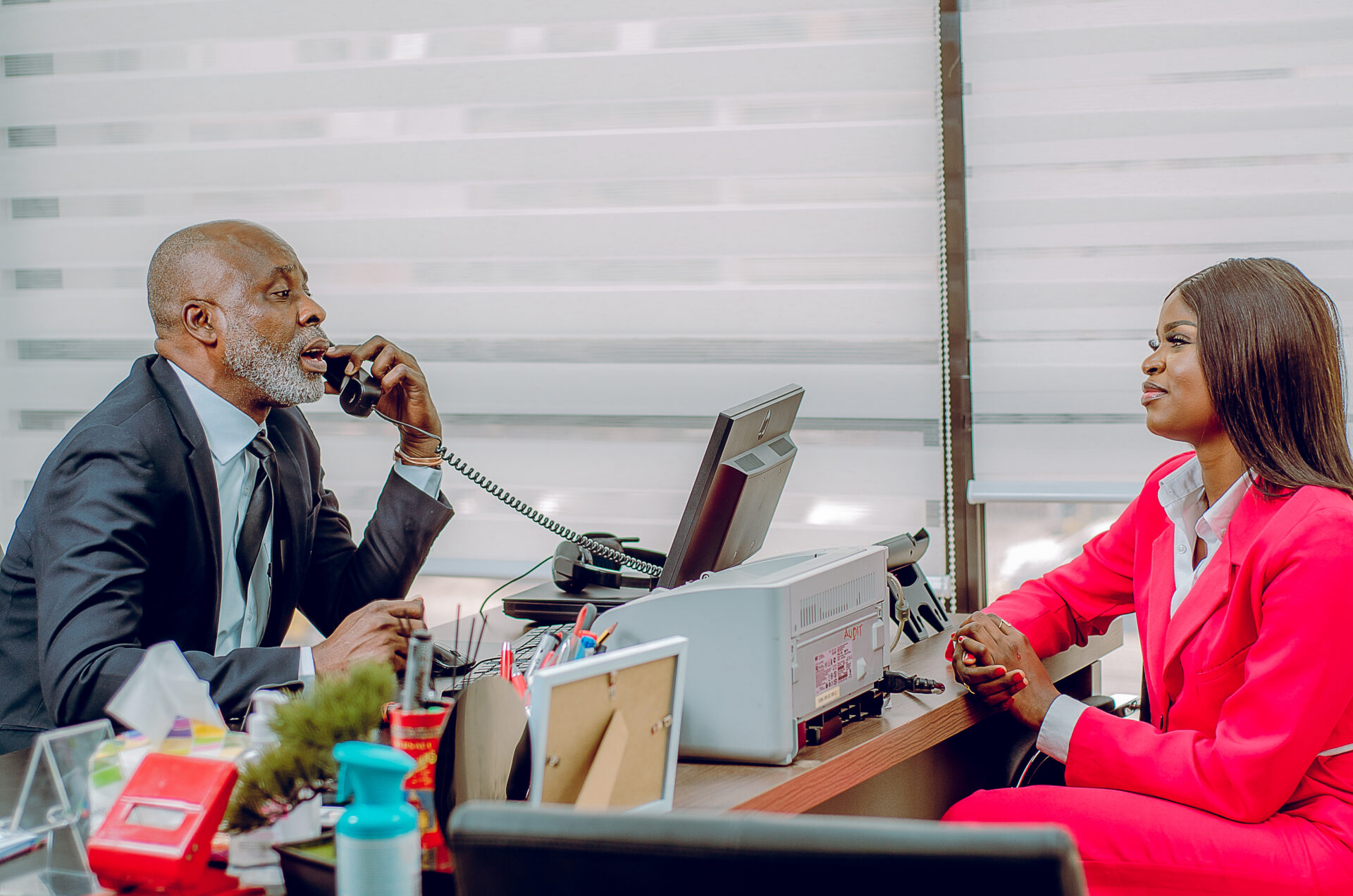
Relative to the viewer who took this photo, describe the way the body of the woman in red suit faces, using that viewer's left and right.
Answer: facing the viewer and to the left of the viewer

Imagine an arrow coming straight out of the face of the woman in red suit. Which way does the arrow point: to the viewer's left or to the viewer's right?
to the viewer's left

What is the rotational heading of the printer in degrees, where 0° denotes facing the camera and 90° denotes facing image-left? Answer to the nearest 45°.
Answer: approximately 135°

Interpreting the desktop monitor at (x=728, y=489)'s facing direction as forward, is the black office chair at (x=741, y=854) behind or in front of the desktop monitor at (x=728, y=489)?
behind

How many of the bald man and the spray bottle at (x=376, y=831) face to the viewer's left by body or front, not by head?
1

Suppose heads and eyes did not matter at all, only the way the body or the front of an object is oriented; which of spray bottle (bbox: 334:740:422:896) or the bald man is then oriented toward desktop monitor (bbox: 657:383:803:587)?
the bald man

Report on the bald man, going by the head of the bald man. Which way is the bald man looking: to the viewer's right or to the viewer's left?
to the viewer's right

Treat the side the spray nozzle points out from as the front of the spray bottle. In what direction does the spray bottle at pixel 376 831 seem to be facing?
to the viewer's left

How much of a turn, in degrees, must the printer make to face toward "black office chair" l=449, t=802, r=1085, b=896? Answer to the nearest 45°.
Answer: approximately 135° to its left

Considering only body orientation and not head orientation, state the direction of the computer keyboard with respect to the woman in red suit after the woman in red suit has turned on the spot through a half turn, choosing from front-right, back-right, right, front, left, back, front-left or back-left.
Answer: back-left

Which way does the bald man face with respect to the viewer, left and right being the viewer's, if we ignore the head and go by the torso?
facing the viewer and to the right of the viewer

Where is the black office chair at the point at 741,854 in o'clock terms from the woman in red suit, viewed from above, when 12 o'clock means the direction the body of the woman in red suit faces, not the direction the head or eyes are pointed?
The black office chair is roughly at 11 o'clock from the woman in red suit.

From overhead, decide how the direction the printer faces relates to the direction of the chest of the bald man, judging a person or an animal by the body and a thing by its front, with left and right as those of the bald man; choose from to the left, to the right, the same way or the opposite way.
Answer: the opposite way

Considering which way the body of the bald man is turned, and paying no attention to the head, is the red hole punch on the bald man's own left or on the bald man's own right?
on the bald man's own right

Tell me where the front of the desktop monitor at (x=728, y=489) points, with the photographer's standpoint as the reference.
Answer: facing away from the viewer and to the left of the viewer
